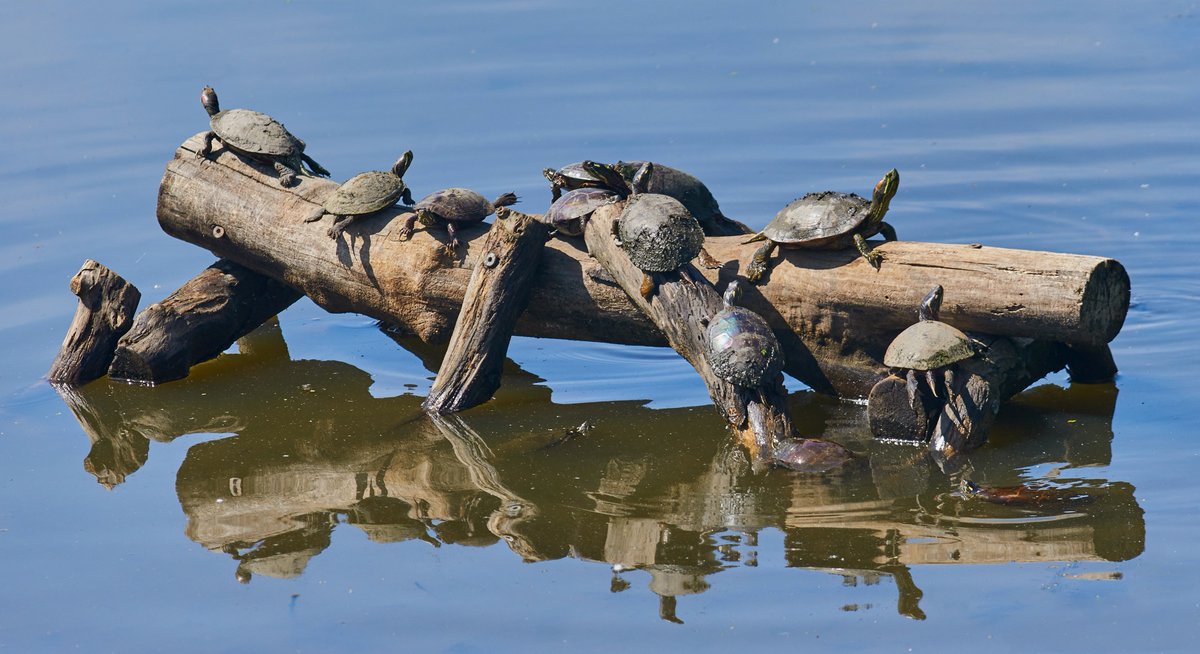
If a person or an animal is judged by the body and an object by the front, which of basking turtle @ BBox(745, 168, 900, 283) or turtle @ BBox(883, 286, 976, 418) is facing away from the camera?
the turtle

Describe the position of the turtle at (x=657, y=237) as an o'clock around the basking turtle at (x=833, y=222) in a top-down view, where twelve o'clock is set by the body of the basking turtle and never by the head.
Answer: The turtle is roughly at 6 o'clock from the basking turtle.

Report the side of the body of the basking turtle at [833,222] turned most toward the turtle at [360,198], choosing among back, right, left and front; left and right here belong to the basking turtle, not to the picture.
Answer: back

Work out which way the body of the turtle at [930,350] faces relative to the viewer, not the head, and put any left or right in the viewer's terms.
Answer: facing away from the viewer

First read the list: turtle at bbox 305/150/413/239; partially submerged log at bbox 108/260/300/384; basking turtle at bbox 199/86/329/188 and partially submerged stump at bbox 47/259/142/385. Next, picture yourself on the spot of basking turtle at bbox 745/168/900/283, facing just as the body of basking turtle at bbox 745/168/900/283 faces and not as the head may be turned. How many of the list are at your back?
4

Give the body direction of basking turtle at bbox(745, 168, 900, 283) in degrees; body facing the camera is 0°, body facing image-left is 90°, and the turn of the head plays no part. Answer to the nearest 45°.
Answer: approximately 270°

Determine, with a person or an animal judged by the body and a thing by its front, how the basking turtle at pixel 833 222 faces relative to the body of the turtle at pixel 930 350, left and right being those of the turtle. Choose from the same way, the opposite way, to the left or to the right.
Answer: to the right
